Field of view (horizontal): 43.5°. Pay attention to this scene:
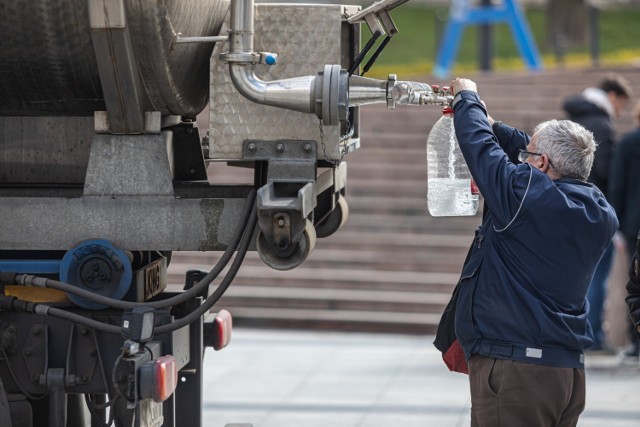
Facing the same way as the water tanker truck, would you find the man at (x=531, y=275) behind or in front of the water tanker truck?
behind

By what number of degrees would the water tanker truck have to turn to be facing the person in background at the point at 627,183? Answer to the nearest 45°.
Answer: approximately 135° to its right

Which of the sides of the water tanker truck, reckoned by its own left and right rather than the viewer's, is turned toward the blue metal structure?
right

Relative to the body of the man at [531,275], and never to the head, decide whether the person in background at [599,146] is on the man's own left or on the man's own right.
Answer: on the man's own right

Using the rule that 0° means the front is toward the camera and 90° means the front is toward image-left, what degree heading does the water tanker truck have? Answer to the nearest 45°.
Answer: approximately 90°

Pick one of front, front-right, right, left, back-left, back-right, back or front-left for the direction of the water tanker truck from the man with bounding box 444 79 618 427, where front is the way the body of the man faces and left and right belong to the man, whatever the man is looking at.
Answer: front-left

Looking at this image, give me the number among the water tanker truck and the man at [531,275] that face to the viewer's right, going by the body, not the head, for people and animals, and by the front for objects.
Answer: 0

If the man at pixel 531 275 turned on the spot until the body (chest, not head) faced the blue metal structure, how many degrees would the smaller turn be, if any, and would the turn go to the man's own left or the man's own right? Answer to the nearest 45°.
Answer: approximately 45° to the man's own right

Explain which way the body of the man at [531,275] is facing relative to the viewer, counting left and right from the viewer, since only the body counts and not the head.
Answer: facing away from the viewer and to the left of the viewer

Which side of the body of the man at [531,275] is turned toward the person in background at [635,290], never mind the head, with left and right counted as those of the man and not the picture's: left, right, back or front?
right
